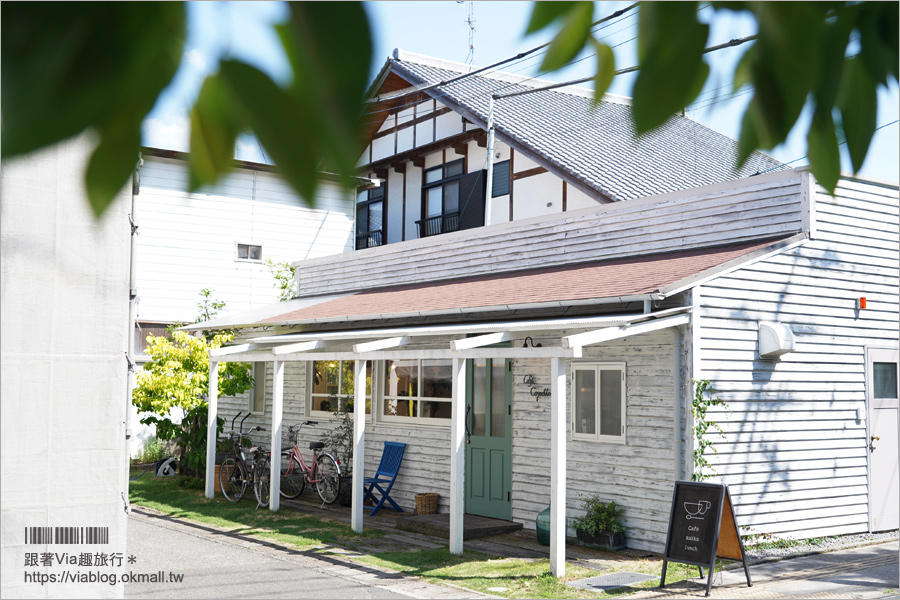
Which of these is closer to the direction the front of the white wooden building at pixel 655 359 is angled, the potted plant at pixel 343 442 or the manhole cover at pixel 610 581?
the manhole cover

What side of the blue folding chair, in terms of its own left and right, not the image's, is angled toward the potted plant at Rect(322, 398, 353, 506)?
right

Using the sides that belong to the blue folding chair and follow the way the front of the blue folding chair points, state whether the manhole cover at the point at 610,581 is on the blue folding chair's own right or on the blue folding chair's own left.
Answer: on the blue folding chair's own left

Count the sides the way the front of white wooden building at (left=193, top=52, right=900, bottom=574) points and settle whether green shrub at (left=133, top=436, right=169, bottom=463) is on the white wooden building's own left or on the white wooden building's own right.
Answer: on the white wooden building's own right

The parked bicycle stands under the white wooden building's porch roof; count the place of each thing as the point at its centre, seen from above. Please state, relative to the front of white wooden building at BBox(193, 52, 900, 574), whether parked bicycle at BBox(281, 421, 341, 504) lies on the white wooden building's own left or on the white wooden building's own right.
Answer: on the white wooden building's own right

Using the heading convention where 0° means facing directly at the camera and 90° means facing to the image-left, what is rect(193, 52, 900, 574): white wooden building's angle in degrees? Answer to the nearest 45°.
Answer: approximately 45°

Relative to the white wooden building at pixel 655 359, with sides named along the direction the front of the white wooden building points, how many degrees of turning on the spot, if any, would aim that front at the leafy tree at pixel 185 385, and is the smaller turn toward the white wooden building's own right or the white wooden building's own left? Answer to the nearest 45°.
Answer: approximately 90° to the white wooden building's own right

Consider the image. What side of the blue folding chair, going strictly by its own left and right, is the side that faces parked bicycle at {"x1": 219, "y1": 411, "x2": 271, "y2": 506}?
right

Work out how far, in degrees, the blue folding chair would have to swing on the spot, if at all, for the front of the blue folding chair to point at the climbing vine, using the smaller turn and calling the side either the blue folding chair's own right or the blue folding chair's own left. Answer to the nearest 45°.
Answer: approximately 90° to the blue folding chair's own left

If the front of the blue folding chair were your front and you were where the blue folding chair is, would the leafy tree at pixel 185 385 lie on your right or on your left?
on your right

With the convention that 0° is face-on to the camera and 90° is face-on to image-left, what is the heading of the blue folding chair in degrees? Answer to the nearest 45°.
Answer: approximately 45°
